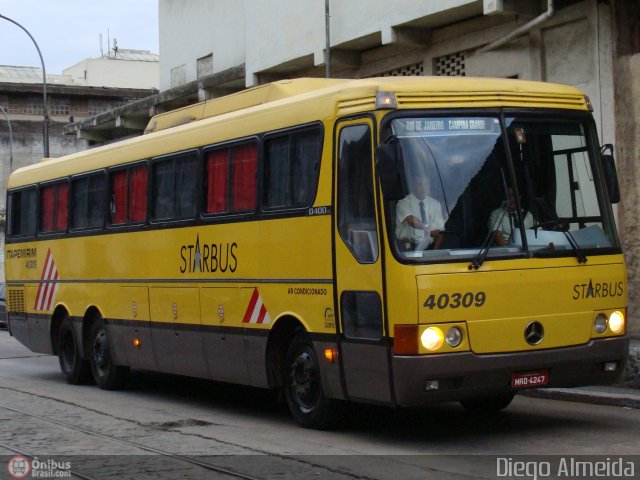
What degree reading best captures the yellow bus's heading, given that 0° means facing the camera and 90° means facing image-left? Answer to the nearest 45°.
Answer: approximately 315°

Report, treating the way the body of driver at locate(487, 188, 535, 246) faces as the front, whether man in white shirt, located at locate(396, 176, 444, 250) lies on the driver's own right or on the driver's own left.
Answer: on the driver's own right

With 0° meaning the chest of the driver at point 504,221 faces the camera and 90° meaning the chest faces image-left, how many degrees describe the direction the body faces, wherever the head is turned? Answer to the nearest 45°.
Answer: approximately 315°
